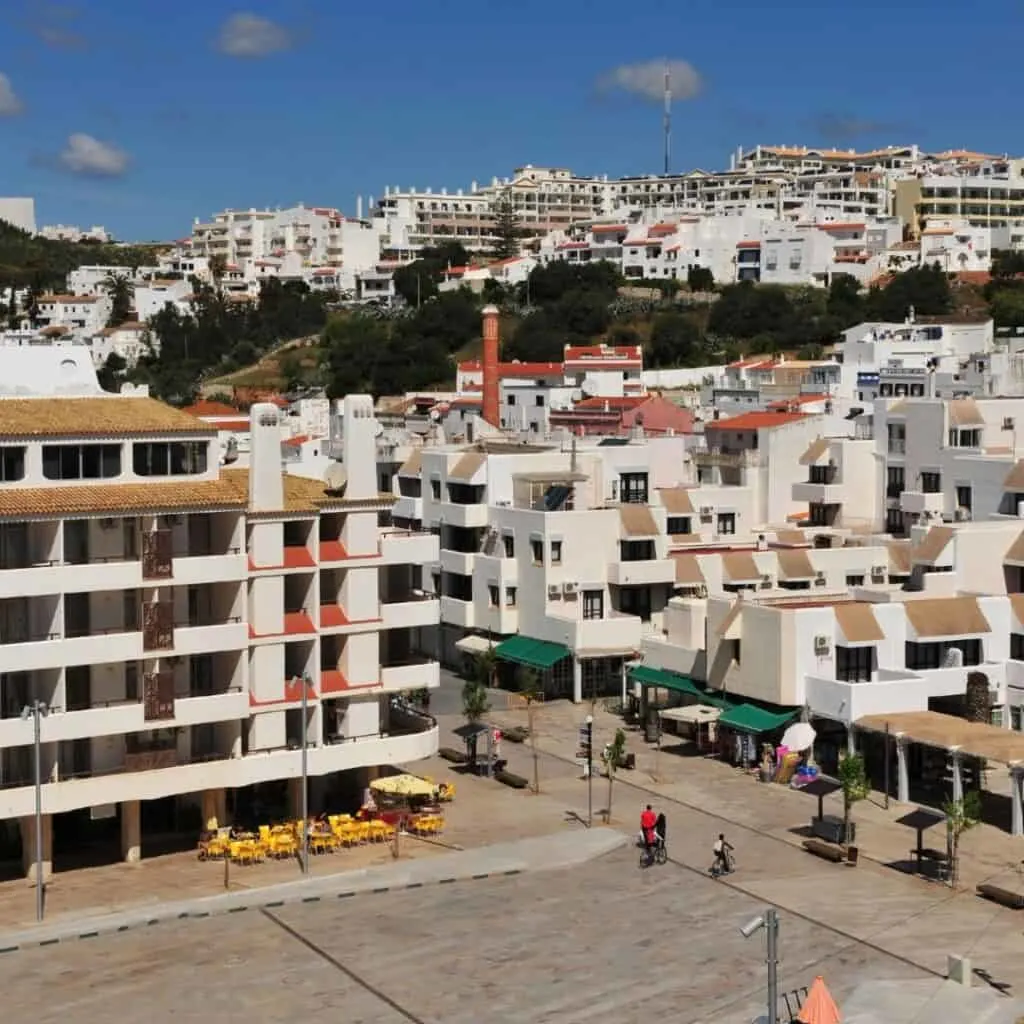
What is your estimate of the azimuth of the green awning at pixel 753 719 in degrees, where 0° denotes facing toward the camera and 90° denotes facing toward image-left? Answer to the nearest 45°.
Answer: approximately 45°

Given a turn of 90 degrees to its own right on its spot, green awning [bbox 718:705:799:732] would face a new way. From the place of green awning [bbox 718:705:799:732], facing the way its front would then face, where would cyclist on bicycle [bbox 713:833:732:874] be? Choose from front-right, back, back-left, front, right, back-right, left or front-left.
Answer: back-left

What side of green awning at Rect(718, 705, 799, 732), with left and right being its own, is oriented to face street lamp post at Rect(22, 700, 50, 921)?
front

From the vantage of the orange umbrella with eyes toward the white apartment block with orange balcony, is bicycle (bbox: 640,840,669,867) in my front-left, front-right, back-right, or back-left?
front-right

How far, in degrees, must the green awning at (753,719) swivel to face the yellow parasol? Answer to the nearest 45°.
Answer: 0° — it already faces it

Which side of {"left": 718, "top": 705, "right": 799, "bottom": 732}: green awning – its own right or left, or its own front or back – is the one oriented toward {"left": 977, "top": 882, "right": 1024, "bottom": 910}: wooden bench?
left

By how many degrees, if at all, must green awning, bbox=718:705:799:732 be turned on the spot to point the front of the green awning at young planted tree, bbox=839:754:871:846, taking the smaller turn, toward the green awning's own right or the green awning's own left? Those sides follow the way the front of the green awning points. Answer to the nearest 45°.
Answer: approximately 45° to the green awning's own left

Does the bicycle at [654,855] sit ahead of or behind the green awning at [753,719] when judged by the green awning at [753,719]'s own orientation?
ahead

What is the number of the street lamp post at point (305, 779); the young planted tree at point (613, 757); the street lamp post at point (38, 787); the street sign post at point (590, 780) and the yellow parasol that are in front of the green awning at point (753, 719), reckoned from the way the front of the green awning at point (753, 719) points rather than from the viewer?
5

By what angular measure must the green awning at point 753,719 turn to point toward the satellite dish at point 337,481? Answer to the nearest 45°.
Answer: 0° — it already faces it

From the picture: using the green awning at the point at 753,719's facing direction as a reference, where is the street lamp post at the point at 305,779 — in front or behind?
in front

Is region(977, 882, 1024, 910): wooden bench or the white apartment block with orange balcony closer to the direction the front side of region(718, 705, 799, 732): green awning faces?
the white apartment block with orange balcony

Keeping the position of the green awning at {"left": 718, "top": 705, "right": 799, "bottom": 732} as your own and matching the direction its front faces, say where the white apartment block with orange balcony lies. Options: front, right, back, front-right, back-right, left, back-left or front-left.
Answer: front

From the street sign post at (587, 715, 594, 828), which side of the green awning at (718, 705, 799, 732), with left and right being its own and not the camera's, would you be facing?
front
